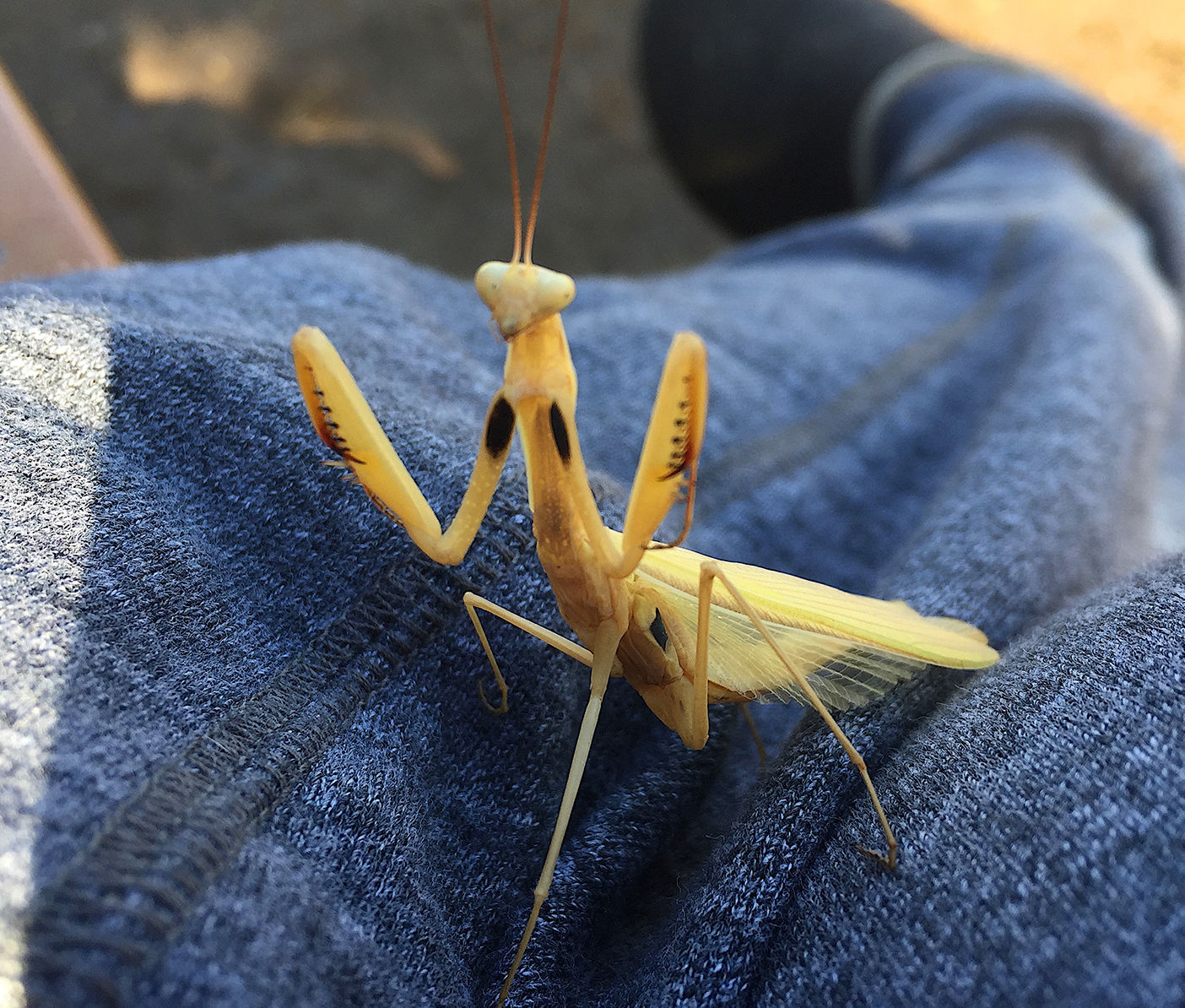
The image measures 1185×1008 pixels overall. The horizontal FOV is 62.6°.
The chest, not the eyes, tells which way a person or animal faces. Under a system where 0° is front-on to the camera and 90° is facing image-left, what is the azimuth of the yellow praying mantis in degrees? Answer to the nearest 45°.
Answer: approximately 45°
